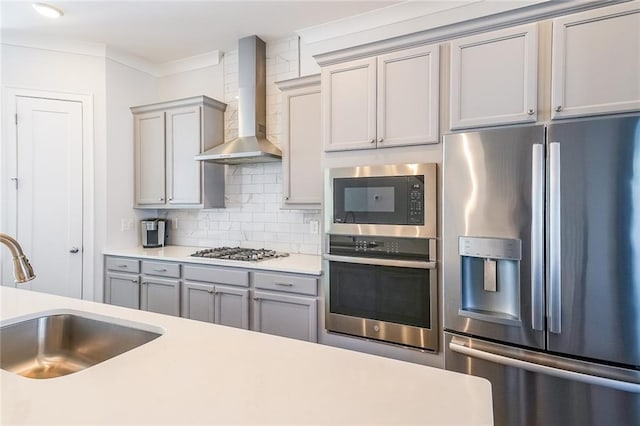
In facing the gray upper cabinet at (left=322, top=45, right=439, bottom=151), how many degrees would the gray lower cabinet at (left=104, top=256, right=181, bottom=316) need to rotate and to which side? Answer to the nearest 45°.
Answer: approximately 90° to its left

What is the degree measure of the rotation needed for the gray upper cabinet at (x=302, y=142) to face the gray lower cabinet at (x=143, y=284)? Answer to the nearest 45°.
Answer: approximately 45° to its right

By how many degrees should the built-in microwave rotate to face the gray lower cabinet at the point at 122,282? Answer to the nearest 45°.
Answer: approximately 45° to its right

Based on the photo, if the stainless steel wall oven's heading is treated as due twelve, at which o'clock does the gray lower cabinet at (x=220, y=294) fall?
The gray lower cabinet is roughly at 2 o'clock from the stainless steel wall oven.

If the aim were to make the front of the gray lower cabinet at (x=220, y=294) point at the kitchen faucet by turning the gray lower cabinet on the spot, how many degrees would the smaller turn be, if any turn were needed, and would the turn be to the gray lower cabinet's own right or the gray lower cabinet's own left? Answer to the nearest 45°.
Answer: approximately 45° to the gray lower cabinet's own left

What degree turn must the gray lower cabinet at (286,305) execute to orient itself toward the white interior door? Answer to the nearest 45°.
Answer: approximately 45° to its right

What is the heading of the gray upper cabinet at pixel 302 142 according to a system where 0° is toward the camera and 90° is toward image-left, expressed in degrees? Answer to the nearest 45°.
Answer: approximately 45°

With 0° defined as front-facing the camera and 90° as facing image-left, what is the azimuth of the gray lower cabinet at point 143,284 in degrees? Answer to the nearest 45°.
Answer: approximately 45°

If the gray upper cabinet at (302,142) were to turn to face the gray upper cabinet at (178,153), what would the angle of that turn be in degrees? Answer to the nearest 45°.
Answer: approximately 90° to its right
